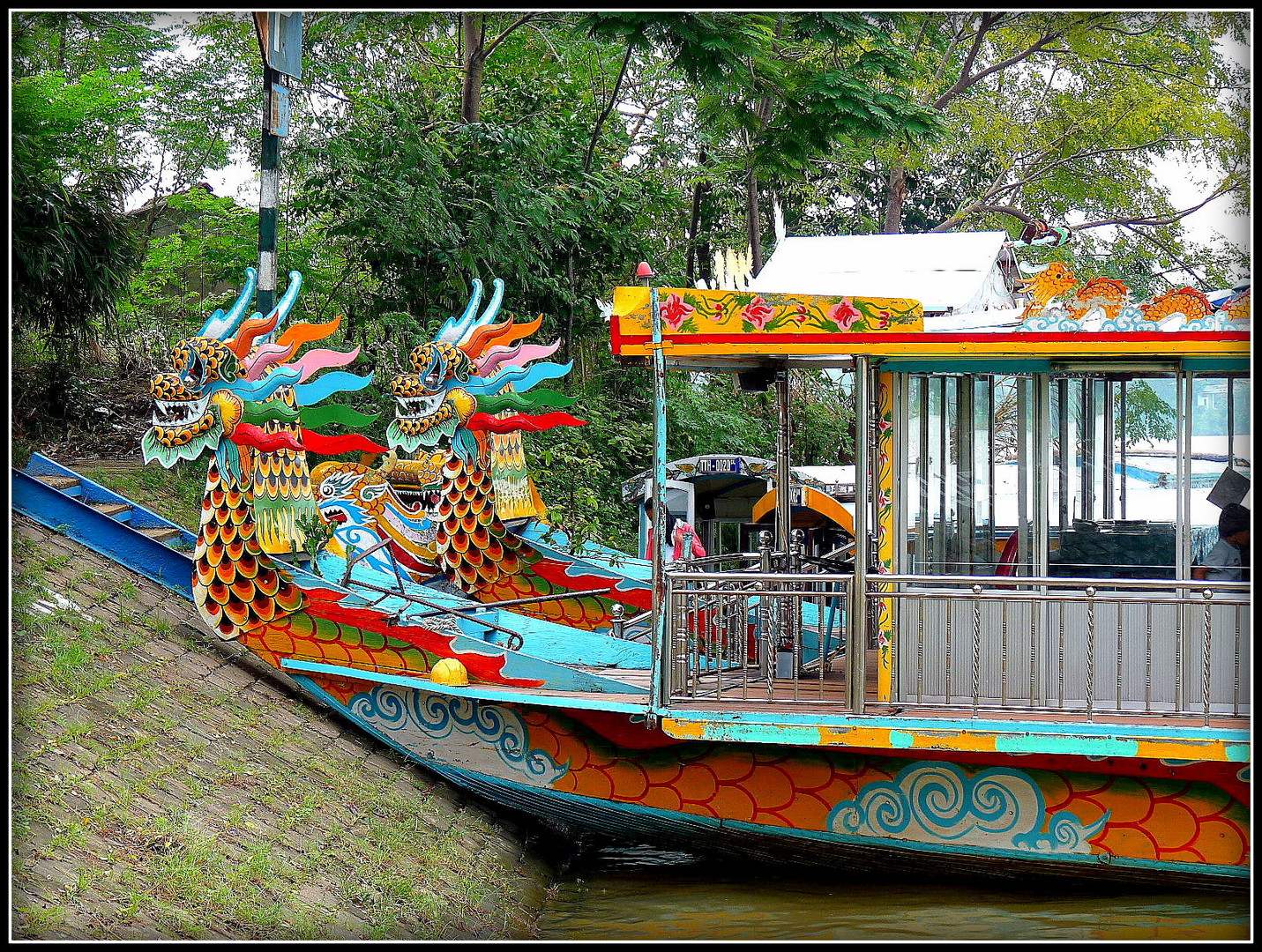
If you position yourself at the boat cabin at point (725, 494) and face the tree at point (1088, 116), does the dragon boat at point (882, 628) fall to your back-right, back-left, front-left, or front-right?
back-right

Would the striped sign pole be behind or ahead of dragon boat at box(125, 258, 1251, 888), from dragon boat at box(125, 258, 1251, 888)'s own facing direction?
ahead

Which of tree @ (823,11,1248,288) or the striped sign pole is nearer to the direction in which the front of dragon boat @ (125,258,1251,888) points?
the striped sign pole

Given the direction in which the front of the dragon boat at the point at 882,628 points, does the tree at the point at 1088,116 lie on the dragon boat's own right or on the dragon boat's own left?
on the dragon boat's own right

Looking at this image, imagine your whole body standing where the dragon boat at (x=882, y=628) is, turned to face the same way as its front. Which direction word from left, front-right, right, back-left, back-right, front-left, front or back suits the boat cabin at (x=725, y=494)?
right

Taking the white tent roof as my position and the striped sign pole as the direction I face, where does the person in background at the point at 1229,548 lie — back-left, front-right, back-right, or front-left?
back-left

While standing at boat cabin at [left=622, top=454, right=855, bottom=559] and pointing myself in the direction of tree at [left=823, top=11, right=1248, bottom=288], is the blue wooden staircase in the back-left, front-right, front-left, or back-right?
back-left

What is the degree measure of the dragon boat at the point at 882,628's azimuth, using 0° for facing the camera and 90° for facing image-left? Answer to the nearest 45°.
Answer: approximately 90°

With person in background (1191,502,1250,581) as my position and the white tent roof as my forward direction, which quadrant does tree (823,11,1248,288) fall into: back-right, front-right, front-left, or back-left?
front-right
